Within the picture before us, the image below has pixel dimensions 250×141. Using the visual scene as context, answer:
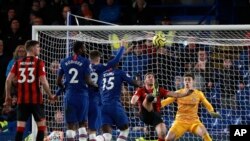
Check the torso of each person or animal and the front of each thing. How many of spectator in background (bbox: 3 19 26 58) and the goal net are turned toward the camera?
2

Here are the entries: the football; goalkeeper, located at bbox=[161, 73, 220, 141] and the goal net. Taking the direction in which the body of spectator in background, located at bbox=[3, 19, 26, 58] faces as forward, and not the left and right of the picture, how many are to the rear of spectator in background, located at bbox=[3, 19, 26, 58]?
0

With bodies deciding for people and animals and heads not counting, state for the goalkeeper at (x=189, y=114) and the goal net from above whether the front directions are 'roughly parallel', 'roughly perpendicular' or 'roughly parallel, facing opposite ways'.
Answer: roughly parallel

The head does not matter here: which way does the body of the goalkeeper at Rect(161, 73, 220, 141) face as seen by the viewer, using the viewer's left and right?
facing the viewer

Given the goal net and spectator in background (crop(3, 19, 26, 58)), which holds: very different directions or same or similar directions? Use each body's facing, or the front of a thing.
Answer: same or similar directions

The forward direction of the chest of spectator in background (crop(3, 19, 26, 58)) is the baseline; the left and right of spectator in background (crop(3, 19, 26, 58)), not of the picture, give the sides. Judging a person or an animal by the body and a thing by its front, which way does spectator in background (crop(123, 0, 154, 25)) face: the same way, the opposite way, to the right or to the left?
the same way

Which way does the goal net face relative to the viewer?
toward the camera

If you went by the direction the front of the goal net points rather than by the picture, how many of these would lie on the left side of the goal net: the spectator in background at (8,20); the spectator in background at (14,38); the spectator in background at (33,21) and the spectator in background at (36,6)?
0

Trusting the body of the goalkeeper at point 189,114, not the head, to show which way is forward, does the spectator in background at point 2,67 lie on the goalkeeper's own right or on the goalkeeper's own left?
on the goalkeeper's own right
